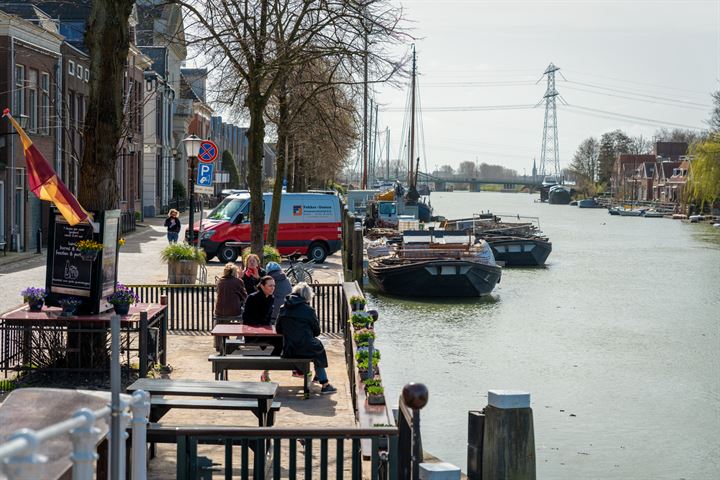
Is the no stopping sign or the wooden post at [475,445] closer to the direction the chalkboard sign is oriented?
the wooden post

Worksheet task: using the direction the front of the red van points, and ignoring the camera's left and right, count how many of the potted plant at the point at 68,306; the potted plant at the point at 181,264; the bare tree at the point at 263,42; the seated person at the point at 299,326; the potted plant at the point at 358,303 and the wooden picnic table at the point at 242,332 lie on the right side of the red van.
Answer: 0

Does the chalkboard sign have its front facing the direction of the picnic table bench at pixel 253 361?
no

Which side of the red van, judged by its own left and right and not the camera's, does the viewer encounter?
left

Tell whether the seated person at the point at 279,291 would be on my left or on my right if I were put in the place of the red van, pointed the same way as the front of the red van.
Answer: on my left

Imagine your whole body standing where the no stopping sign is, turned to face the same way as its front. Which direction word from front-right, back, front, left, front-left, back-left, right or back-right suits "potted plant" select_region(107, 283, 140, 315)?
front

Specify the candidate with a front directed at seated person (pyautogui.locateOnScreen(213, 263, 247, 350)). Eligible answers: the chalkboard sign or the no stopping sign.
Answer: the no stopping sign

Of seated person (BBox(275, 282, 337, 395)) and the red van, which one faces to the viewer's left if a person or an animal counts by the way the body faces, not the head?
the red van

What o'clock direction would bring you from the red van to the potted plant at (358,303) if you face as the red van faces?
The potted plant is roughly at 9 o'clock from the red van.

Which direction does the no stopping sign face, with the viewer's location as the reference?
facing the viewer

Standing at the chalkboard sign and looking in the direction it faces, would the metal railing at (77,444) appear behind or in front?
in front

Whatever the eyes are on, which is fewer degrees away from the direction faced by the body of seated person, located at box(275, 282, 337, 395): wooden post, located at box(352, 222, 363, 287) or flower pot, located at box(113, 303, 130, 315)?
the wooden post

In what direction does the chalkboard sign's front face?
toward the camera

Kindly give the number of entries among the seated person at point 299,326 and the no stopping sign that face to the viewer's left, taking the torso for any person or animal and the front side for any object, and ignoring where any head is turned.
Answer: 0

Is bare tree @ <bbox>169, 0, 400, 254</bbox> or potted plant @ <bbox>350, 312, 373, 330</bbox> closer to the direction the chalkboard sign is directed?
the potted plant
